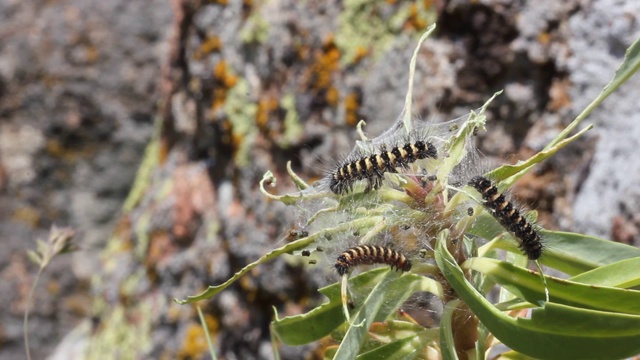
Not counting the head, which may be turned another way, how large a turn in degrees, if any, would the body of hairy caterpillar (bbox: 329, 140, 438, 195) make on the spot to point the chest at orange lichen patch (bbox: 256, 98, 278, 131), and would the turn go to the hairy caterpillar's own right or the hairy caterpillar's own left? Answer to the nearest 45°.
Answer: approximately 90° to the hairy caterpillar's own right

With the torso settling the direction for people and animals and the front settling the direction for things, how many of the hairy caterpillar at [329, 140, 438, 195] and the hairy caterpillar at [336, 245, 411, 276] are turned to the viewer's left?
2

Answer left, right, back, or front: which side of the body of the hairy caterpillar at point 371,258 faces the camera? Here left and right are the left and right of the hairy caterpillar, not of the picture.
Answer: left

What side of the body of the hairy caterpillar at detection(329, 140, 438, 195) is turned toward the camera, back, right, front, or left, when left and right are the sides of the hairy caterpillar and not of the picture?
left
